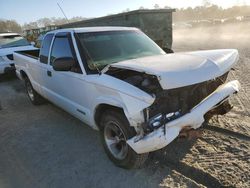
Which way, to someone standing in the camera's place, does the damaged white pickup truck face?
facing the viewer and to the right of the viewer
